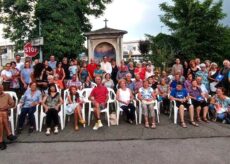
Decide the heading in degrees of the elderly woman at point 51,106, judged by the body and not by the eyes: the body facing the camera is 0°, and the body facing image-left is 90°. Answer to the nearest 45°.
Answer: approximately 0°

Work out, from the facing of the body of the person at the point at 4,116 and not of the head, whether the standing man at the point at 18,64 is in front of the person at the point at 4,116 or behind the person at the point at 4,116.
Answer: behind

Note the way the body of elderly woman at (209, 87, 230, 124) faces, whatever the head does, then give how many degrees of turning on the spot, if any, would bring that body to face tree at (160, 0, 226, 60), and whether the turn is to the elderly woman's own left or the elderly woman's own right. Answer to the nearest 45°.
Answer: approximately 135° to the elderly woman's own right

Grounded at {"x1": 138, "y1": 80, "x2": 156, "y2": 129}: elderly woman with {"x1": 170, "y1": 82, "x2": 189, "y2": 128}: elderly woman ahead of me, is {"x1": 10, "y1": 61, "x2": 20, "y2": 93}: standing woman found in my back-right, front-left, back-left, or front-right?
back-left

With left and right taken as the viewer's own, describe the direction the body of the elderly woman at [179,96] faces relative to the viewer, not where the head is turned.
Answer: facing the viewer

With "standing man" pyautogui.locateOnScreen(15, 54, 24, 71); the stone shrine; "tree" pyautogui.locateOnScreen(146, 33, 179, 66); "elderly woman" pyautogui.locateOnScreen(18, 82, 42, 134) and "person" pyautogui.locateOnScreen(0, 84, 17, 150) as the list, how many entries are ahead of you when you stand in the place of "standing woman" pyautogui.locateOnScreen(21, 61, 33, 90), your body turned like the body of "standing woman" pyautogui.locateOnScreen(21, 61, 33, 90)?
2

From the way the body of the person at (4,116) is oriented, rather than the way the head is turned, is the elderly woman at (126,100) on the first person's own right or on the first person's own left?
on the first person's own left

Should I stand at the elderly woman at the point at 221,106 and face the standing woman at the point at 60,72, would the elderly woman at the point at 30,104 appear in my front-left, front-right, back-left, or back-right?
front-left

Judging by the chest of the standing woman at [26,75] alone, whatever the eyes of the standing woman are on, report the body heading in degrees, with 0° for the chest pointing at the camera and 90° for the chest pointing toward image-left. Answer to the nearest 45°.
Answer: approximately 0°

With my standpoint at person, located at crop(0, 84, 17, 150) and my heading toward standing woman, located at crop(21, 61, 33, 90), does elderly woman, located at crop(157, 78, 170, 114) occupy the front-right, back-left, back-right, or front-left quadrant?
front-right

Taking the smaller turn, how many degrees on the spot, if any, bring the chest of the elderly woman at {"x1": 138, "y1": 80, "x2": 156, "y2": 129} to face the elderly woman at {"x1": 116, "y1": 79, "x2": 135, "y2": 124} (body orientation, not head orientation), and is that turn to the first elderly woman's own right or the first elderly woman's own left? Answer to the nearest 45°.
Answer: approximately 90° to the first elderly woman's own right

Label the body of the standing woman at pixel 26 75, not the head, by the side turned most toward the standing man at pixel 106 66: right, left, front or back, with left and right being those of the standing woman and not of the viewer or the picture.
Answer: left

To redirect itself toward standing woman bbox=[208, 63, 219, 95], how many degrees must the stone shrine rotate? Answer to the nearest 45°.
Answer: approximately 45° to its left

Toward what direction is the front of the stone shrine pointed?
toward the camera

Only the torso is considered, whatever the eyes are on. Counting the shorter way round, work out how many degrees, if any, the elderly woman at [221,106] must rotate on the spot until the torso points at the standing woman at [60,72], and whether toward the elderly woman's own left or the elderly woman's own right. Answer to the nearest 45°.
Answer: approximately 45° to the elderly woman's own right

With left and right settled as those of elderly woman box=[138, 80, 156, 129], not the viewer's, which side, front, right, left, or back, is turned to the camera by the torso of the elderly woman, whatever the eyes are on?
front

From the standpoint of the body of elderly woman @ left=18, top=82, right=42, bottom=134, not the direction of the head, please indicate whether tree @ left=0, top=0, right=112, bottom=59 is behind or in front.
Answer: behind
